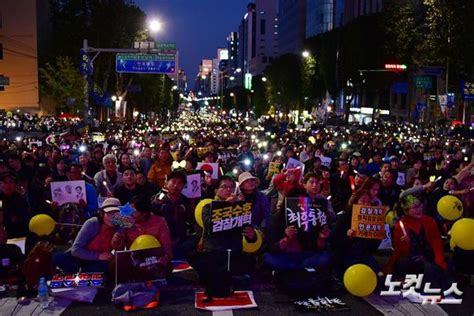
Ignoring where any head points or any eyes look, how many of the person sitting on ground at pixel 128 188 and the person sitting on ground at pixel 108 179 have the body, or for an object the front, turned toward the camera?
2

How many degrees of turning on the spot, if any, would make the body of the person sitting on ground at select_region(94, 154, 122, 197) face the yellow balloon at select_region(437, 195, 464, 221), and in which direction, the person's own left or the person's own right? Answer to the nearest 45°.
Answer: approximately 45° to the person's own left

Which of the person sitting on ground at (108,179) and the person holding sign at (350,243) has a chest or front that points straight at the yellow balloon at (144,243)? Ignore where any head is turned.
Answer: the person sitting on ground

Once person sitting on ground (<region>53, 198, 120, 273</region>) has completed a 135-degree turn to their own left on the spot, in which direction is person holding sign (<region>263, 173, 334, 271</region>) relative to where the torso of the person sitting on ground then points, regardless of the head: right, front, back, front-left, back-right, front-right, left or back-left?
right

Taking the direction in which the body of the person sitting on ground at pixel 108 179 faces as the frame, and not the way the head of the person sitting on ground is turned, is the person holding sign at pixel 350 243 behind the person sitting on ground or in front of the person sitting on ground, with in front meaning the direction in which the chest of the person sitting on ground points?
in front

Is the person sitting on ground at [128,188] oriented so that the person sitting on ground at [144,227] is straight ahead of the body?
yes

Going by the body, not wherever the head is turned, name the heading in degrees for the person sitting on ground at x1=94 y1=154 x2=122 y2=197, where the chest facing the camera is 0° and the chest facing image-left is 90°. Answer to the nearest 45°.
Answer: approximately 0°

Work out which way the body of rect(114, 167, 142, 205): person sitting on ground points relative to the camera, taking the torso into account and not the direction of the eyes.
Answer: toward the camera

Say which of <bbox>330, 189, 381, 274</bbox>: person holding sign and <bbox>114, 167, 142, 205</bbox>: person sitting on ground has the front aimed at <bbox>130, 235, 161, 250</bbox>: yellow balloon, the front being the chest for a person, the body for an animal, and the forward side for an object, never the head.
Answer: the person sitting on ground

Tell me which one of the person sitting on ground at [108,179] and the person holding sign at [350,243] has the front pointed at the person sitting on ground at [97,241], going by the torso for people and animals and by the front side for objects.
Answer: the person sitting on ground at [108,179]

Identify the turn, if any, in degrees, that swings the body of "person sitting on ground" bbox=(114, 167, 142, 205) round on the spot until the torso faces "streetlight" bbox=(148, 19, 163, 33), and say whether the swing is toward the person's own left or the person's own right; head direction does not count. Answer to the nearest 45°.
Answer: approximately 180°

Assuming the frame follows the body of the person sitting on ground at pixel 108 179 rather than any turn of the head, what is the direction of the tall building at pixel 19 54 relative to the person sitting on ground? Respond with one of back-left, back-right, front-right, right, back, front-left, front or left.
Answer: back

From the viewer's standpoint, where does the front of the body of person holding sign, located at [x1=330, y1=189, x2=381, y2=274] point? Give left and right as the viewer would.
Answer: facing the viewer and to the right of the viewer
